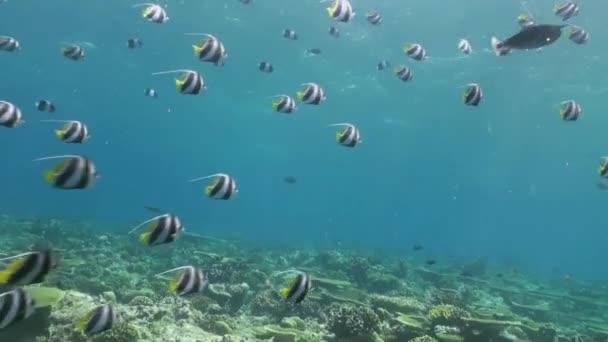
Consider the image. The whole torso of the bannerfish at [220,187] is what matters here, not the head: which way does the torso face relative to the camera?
to the viewer's right

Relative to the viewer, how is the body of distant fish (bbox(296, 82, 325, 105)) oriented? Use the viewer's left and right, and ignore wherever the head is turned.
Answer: facing to the right of the viewer

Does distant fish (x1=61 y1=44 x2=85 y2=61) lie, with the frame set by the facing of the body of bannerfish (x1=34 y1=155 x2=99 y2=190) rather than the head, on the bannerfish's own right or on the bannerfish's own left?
on the bannerfish's own left

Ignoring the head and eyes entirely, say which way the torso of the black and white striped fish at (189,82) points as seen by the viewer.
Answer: to the viewer's right

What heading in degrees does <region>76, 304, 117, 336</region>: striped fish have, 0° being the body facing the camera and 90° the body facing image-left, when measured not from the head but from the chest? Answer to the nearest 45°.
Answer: approximately 270°

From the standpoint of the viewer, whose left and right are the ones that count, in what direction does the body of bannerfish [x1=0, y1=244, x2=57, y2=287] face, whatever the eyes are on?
facing to the right of the viewer

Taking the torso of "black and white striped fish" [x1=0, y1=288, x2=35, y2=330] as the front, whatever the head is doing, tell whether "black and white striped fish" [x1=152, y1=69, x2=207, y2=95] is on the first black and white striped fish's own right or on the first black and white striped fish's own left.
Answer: on the first black and white striped fish's own left

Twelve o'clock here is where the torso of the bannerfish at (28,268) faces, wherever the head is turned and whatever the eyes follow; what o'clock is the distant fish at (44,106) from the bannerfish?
The distant fish is roughly at 9 o'clock from the bannerfish.

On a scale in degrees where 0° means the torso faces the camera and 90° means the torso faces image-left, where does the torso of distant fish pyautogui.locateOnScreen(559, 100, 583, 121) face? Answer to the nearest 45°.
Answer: approximately 270°

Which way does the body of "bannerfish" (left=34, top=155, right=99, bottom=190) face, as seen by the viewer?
to the viewer's right

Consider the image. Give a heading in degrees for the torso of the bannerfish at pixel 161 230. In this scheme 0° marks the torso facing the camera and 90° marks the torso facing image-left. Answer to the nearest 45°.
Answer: approximately 270°

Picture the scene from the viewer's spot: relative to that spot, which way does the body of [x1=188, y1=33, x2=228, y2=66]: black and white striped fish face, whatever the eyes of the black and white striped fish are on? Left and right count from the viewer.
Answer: facing to the right of the viewer

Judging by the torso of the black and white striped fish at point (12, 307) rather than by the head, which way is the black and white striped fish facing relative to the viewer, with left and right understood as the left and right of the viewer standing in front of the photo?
facing to the right of the viewer
